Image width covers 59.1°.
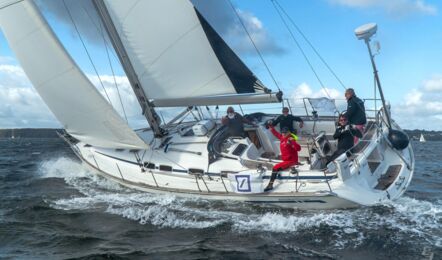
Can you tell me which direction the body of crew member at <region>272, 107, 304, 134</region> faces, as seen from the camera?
toward the camera

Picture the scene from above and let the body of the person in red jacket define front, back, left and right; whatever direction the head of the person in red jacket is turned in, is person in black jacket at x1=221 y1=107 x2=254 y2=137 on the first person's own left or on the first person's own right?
on the first person's own right

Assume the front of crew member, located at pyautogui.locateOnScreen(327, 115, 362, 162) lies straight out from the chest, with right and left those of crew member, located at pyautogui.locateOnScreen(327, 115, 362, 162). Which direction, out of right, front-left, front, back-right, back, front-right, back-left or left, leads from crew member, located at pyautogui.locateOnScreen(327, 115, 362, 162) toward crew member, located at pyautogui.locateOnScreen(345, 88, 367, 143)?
back-right

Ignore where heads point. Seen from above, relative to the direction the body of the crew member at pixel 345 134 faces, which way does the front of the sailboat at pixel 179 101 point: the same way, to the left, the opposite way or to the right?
to the right

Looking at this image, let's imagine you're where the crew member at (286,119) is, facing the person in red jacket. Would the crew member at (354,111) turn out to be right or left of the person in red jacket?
left

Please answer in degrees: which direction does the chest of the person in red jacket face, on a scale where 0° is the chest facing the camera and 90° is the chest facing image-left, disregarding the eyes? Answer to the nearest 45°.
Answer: approximately 45°

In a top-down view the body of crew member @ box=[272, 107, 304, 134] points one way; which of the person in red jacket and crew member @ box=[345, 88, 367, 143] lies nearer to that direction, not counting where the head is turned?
the person in red jacket

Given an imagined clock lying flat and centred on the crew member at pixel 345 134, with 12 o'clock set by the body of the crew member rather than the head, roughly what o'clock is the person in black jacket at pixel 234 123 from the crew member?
The person in black jacket is roughly at 2 o'clock from the crew member.

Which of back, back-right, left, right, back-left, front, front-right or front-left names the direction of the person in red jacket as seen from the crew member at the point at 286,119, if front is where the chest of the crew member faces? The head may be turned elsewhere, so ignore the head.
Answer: front

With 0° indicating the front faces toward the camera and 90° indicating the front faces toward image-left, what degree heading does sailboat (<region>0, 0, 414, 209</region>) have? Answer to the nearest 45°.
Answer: approximately 135°

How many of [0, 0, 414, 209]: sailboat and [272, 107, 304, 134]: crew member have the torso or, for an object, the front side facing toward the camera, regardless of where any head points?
1

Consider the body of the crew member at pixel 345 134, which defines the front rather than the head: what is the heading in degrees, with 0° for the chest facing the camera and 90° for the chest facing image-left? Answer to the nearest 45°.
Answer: approximately 45°

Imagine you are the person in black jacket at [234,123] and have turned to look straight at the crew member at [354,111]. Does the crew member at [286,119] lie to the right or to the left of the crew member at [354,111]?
left
